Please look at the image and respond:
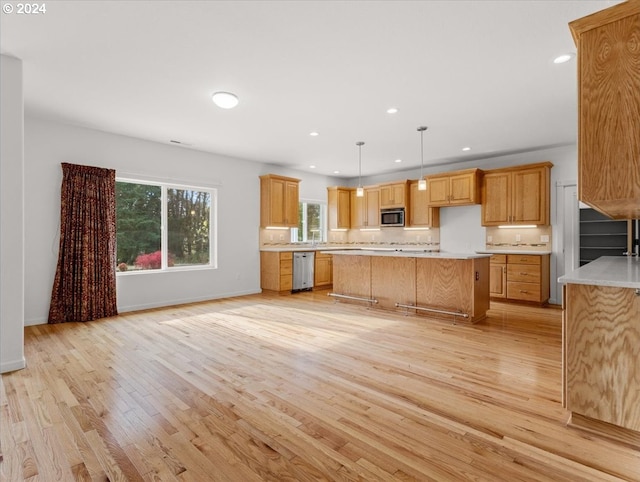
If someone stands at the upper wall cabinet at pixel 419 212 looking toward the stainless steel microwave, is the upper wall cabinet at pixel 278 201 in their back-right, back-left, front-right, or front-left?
front-left

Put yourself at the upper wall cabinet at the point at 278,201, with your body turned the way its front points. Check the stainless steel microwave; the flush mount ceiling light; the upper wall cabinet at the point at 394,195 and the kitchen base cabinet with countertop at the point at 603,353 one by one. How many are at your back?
0

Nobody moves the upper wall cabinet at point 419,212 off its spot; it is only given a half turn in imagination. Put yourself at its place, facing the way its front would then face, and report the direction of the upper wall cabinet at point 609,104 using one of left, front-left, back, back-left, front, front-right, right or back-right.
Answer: back

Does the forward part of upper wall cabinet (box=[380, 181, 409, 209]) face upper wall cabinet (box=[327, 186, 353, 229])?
no

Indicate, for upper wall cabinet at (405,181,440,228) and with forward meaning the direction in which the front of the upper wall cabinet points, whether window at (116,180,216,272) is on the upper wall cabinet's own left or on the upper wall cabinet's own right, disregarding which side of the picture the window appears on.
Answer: on the upper wall cabinet's own right

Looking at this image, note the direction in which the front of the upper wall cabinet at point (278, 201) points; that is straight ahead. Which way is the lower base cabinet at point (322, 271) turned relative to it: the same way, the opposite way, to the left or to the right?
the same way

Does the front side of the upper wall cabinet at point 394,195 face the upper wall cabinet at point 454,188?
no

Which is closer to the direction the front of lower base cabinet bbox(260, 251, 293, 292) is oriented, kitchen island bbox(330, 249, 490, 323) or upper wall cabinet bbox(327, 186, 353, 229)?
the kitchen island

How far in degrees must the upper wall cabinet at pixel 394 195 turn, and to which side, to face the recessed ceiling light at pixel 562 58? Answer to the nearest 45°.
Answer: approximately 45° to its left

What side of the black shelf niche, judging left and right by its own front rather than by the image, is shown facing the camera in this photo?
front

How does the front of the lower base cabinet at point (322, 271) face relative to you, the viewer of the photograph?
facing the viewer and to the right of the viewer

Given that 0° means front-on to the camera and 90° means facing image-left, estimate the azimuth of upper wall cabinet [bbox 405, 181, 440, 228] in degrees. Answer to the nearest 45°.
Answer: approximately 0°

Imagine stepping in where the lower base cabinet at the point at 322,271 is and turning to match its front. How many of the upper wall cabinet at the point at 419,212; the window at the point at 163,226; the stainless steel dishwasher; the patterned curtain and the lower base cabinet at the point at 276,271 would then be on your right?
4

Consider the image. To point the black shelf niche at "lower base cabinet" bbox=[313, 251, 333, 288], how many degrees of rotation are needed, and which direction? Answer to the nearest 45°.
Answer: approximately 90° to its right
